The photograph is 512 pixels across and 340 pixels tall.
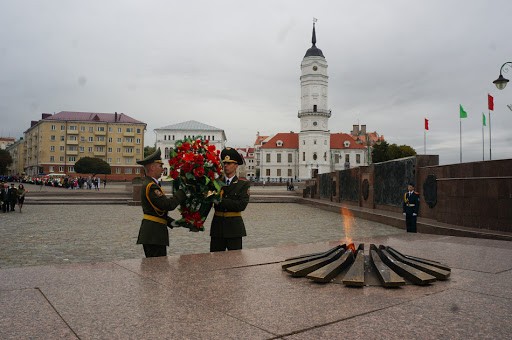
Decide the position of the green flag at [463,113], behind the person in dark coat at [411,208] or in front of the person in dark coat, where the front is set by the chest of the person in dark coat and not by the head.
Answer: behind

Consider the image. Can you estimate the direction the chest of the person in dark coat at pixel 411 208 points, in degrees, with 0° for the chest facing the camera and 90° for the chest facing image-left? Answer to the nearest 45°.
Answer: approximately 0°

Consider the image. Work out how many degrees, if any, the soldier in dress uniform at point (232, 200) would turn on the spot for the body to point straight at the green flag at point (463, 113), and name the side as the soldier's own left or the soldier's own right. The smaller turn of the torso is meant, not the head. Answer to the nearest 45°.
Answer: approximately 180°

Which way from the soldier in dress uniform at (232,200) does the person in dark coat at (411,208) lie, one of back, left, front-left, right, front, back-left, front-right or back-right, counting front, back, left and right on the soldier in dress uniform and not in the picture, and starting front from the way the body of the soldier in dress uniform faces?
back

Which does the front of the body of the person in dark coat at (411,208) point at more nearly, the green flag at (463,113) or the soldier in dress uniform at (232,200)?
the soldier in dress uniform

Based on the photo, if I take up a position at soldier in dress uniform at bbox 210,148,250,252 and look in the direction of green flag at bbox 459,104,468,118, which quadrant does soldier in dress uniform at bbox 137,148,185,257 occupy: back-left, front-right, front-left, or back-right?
back-left

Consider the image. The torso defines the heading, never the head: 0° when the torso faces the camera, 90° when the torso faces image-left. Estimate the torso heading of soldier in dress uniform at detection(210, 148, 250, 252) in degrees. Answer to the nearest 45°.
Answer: approximately 45°
